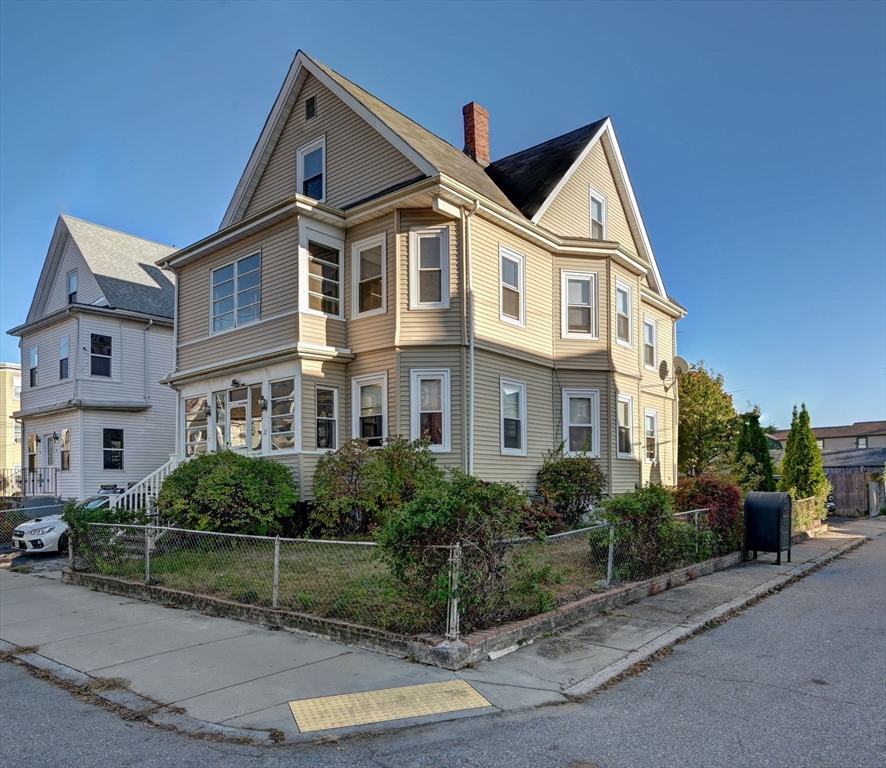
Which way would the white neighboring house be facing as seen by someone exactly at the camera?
facing the viewer and to the left of the viewer

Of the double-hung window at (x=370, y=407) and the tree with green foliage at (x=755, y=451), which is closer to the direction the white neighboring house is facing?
the double-hung window

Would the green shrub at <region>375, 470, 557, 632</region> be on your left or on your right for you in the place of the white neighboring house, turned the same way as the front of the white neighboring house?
on your left

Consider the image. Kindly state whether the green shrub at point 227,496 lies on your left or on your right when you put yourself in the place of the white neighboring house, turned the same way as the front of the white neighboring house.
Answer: on your left

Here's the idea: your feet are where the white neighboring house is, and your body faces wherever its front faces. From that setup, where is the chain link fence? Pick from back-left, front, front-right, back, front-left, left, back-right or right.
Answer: front-left

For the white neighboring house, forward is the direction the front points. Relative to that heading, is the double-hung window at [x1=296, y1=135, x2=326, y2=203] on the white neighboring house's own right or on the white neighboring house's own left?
on the white neighboring house's own left

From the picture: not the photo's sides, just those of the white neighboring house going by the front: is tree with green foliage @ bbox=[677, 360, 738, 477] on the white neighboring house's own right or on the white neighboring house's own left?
on the white neighboring house's own left

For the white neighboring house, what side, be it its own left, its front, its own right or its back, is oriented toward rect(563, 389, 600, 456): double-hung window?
left

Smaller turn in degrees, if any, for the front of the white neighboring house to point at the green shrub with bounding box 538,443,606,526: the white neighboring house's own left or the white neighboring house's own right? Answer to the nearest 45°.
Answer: approximately 90° to the white neighboring house's own left
